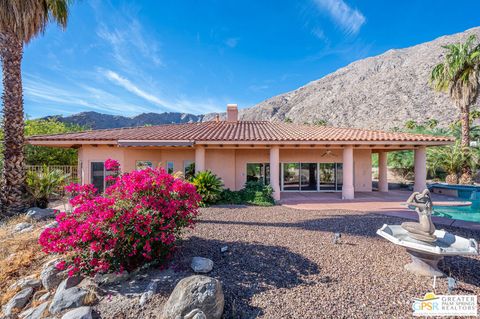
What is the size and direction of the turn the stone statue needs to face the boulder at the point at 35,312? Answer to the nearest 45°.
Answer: approximately 45° to its left

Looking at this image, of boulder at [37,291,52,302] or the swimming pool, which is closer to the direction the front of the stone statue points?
the boulder

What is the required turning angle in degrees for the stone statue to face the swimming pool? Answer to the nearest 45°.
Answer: approximately 90° to its right

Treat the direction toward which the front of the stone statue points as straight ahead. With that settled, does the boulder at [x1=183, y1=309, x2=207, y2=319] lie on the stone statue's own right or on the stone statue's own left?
on the stone statue's own left

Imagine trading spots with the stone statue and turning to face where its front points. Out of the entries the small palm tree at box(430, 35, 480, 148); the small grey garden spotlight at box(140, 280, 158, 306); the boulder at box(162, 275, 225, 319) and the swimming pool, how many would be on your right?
2

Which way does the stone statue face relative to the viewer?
to the viewer's left

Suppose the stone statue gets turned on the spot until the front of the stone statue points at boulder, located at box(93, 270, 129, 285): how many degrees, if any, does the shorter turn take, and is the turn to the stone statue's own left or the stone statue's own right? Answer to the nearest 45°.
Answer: approximately 45° to the stone statue's own left

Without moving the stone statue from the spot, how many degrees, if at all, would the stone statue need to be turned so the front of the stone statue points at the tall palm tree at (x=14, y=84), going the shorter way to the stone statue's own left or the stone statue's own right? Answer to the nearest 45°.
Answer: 0° — it already faces it
